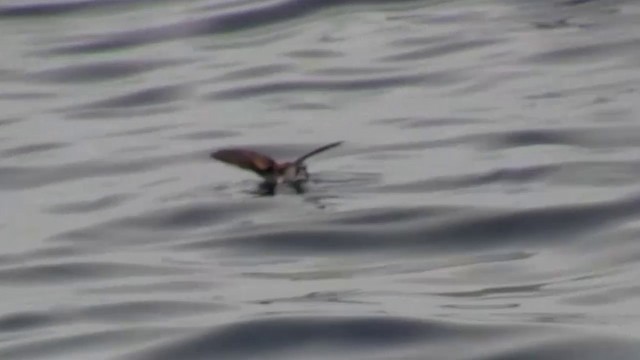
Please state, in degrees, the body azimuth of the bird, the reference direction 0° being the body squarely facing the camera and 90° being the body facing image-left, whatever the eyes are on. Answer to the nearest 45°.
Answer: approximately 315°
